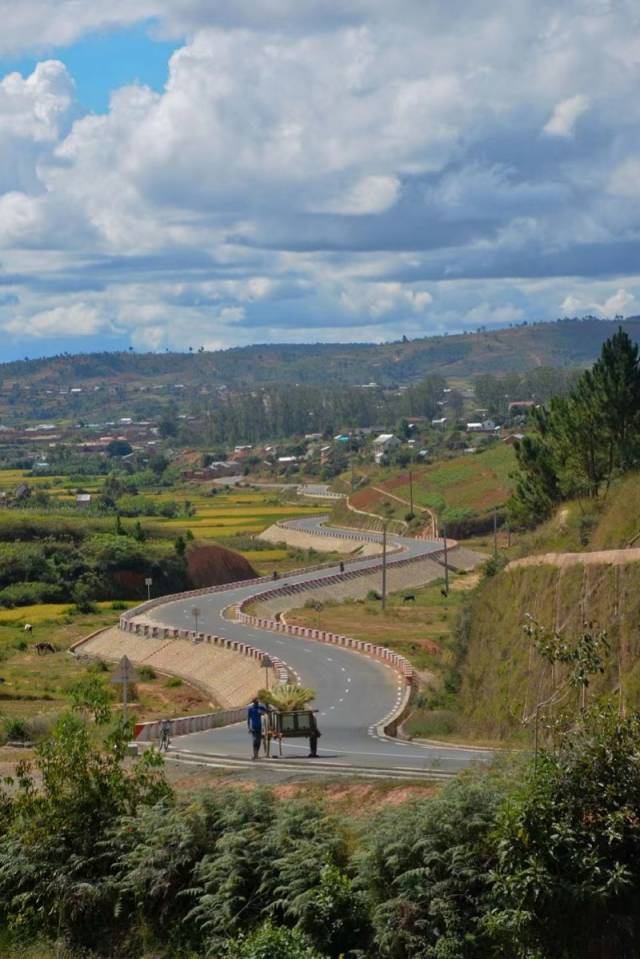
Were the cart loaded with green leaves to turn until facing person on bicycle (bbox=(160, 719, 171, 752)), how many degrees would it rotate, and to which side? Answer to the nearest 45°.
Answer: approximately 45° to its left

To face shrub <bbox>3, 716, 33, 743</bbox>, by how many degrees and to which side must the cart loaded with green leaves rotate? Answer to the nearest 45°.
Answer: approximately 45° to its left

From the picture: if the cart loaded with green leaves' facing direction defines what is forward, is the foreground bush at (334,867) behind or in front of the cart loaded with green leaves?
behind

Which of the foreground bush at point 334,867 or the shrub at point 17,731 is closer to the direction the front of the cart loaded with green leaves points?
the shrub
